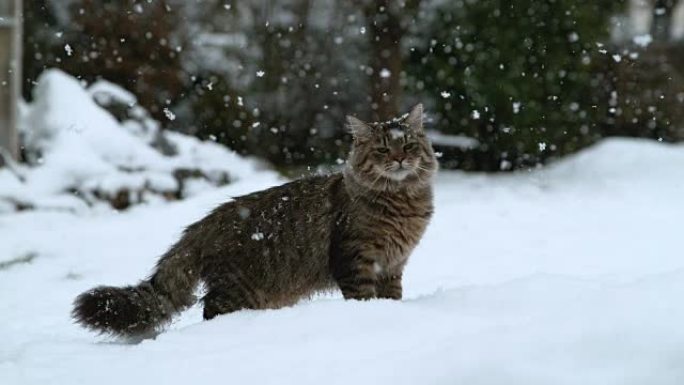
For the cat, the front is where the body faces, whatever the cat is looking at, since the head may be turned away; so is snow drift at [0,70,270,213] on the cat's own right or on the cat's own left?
on the cat's own left

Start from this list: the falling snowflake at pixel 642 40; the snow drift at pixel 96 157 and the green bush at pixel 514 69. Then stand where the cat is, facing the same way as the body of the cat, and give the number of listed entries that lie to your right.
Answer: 0

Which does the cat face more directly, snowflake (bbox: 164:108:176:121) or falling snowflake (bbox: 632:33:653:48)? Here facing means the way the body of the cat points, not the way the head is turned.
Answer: the falling snowflake

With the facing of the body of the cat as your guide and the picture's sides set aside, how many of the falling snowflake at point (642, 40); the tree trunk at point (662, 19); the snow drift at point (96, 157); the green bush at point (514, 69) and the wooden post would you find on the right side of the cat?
0

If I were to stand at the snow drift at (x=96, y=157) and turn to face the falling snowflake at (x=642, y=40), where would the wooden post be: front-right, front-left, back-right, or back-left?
back-left

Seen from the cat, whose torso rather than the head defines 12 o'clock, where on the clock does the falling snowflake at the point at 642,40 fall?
The falling snowflake is roughly at 10 o'clock from the cat.

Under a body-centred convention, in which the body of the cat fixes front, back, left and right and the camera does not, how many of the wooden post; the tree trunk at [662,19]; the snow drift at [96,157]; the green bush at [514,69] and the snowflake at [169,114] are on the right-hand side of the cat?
0

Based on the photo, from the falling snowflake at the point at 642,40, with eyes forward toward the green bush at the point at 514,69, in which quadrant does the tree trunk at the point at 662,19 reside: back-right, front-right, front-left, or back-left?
back-right

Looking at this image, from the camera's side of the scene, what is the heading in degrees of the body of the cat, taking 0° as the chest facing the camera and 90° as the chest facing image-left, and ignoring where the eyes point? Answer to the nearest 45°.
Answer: approximately 270°

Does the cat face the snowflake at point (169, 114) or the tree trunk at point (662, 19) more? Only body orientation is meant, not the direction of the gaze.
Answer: the tree trunk

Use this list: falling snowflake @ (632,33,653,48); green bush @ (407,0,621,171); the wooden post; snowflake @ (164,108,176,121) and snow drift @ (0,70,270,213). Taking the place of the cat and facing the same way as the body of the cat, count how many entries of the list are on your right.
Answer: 0

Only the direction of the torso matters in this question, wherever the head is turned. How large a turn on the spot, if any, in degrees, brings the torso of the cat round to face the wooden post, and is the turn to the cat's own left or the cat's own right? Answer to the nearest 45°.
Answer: approximately 135° to the cat's own left

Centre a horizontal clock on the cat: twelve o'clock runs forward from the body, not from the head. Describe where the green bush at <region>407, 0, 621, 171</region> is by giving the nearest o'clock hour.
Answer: The green bush is roughly at 10 o'clock from the cat.

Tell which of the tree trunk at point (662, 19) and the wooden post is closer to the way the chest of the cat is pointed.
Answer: the tree trunk

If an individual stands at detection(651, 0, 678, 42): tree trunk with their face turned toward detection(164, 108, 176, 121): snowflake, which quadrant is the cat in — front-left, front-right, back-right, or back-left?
front-left

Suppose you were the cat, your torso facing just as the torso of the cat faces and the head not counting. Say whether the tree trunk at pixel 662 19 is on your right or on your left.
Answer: on your left
